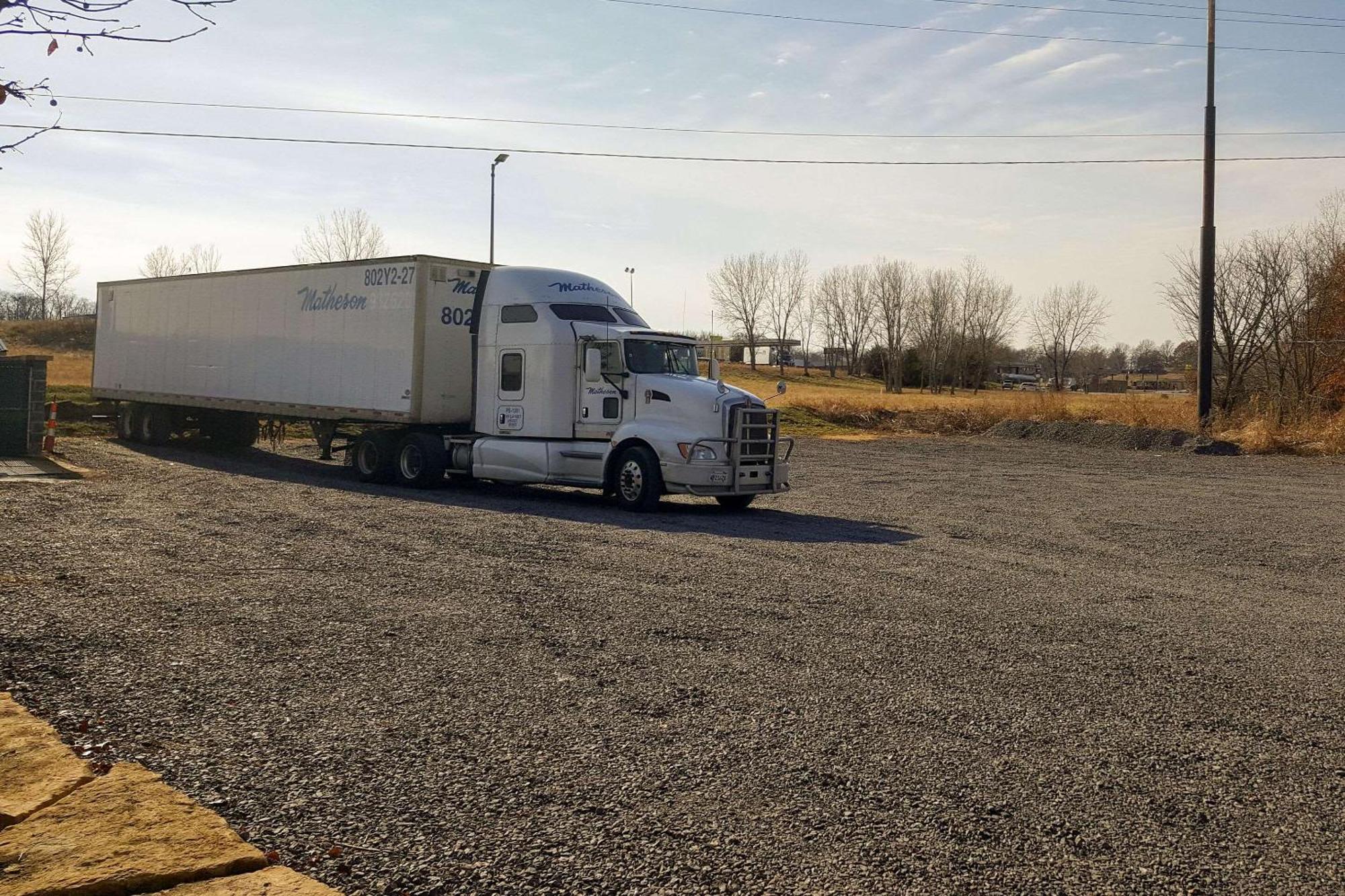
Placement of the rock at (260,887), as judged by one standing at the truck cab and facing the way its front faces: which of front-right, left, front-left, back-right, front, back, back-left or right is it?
front-right

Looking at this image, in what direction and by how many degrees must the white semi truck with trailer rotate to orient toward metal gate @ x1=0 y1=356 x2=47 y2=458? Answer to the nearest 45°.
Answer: approximately 180°

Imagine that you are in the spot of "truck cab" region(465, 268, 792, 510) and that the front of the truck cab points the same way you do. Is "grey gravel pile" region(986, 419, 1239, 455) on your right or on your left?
on your left

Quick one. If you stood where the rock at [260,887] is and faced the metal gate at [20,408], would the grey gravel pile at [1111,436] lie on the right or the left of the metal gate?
right

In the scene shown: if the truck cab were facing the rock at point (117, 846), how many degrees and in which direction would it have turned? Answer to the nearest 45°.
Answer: approximately 45° to its right

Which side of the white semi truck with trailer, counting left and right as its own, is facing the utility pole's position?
left

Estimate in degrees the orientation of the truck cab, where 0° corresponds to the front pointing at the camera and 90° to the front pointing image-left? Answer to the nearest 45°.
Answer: approximately 315°

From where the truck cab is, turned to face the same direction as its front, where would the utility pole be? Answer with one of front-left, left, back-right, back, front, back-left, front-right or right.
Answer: left

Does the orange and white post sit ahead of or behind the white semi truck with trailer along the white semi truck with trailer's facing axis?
behind

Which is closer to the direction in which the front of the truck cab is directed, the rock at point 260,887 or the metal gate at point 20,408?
the rock
